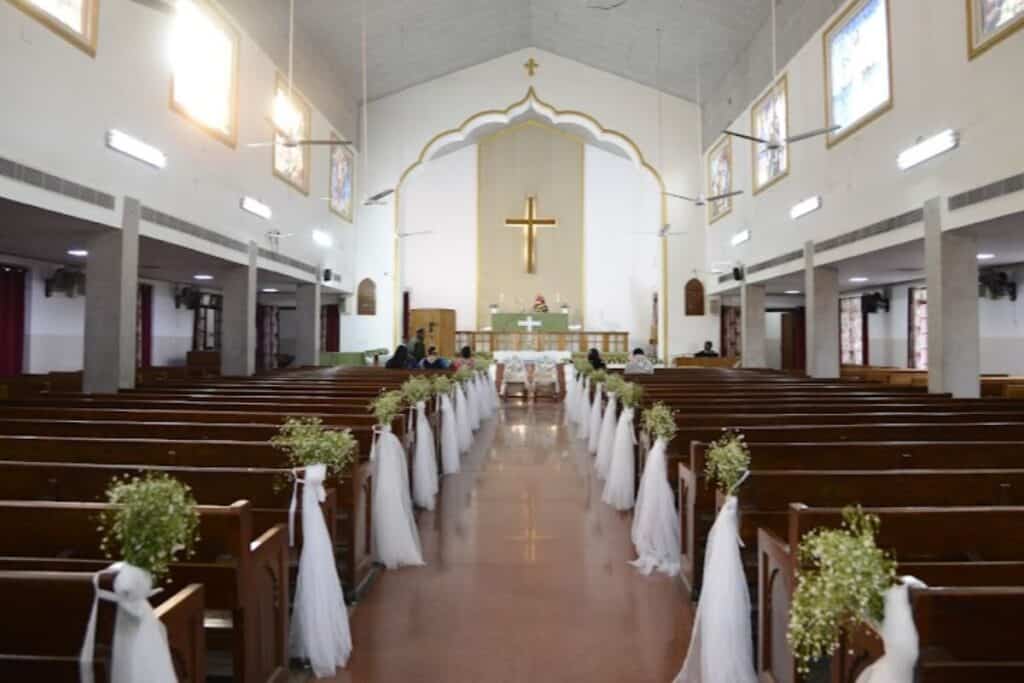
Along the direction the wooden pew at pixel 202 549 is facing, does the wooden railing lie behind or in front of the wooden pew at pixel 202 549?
in front

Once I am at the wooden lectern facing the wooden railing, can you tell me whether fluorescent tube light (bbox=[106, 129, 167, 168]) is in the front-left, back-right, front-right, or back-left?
back-right

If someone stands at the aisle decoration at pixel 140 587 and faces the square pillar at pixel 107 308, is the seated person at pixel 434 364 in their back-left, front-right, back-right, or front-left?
front-right

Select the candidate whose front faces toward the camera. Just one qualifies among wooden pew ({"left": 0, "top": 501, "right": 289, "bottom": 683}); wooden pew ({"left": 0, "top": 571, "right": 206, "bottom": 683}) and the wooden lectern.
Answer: the wooden lectern

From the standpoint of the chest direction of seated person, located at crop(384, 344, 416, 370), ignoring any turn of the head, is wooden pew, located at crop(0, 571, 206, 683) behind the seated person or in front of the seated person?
behind

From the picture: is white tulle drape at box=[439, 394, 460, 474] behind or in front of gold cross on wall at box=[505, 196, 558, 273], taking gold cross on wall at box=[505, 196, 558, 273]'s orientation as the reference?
in front

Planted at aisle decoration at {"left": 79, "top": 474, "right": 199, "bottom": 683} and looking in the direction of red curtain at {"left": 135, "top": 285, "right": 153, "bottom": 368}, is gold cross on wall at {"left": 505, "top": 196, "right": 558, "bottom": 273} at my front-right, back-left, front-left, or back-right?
front-right

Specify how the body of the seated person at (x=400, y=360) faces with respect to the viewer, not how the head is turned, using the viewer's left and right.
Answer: facing away from the viewer

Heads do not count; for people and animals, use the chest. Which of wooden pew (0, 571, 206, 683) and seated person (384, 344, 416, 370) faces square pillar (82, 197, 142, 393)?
the wooden pew

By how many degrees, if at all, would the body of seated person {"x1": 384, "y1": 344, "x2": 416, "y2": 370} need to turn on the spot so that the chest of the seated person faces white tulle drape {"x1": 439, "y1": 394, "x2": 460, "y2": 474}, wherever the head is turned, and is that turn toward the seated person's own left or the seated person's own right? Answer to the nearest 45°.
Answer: approximately 180°

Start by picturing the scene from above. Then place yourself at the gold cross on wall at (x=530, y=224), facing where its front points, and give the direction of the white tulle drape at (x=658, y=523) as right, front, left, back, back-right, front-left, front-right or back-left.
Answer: front

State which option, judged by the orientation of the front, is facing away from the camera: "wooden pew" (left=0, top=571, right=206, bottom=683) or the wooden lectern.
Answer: the wooden pew

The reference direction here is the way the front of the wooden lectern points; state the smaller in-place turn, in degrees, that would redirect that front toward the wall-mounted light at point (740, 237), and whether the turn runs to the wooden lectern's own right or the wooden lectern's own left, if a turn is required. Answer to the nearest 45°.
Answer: approximately 45° to the wooden lectern's own left

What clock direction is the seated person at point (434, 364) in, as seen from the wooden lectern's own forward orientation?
The seated person is roughly at 12 o'clock from the wooden lectern.

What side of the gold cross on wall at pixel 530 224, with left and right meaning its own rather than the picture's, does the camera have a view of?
front

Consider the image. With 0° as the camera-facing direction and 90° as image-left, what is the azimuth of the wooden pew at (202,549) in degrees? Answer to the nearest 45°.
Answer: approximately 180°

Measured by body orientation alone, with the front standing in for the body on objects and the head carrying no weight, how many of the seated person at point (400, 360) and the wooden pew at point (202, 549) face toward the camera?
0

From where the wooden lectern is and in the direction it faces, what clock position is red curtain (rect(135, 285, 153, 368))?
The red curtain is roughly at 2 o'clock from the wooden lectern.

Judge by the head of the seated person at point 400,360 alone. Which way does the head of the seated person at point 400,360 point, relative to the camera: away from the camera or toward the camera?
away from the camera

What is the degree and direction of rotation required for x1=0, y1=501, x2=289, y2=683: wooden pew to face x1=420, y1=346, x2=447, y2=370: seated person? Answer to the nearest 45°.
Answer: approximately 45° to its right

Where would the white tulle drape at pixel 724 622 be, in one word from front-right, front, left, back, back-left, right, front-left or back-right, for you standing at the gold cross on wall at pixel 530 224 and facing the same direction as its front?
front

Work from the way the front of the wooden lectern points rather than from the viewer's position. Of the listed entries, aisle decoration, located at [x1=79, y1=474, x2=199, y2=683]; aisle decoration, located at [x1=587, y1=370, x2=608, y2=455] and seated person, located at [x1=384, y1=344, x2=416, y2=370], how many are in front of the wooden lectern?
3

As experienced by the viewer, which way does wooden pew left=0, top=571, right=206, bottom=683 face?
facing away from the viewer

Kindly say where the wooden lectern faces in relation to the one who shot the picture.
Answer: facing the viewer
